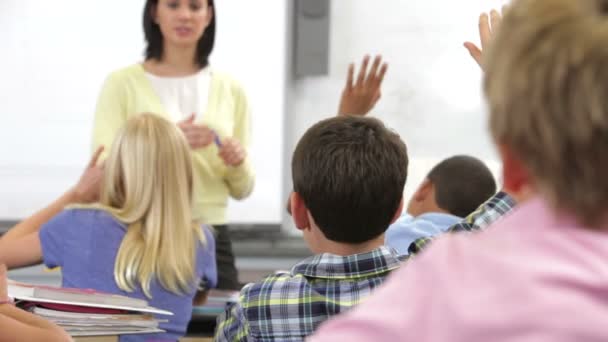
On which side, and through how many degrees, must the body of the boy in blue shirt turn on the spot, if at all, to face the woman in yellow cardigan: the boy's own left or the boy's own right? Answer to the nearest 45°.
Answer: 0° — they already face them

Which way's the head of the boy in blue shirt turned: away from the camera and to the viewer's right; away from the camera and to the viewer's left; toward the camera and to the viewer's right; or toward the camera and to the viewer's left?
away from the camera and to the viewer's left

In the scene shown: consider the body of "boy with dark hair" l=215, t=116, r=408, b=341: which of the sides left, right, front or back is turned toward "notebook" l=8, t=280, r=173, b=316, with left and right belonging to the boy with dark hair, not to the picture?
left

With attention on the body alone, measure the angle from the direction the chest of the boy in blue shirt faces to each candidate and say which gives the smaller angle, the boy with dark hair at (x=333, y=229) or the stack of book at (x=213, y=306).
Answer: the stack of book

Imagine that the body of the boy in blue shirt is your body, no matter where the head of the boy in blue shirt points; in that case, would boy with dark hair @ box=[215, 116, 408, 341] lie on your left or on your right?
on your left

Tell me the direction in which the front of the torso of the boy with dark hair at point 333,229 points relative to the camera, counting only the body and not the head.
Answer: away from the camera

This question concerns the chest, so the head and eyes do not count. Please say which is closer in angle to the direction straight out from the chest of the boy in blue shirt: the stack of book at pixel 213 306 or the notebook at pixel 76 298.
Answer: the stack of book

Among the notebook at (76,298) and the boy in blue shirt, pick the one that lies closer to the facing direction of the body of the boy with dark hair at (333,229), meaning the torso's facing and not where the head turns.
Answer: the boy in blue shirt

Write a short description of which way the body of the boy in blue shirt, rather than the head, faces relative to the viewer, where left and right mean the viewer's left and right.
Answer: facing away from the viewer and to the left of the viewer
